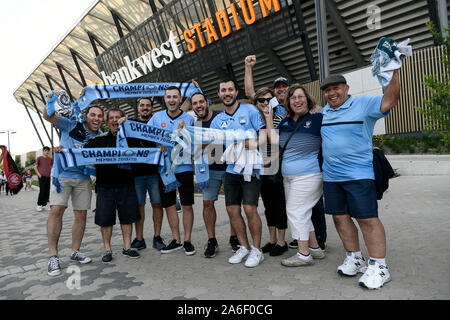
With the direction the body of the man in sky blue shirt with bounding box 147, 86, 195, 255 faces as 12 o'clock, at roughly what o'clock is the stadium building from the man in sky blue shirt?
The stadium building is roughly at 7 o'clock from the man in sky blue shirt.

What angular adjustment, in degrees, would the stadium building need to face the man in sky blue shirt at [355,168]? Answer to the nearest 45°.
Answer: approximately 45° to its left

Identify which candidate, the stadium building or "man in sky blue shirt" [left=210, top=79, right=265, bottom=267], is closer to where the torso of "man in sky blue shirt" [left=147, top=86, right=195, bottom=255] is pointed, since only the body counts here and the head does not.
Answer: the man in sky blue shirt

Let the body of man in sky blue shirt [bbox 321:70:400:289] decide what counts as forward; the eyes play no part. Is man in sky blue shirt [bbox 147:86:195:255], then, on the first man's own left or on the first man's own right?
on the first man's own right

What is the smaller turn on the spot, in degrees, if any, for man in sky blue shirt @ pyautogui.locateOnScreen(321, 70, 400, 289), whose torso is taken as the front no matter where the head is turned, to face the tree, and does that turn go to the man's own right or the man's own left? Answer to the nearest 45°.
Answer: approximately 180°

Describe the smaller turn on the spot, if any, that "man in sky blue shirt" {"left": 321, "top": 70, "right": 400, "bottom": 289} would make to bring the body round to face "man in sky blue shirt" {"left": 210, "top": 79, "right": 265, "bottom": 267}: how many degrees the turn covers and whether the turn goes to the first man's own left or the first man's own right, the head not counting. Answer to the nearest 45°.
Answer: approximately 45° to the first man's own right

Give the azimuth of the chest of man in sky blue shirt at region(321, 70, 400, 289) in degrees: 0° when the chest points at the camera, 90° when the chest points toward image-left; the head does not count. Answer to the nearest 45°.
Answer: approximately 45°

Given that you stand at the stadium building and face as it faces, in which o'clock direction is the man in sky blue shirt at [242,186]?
The man in sky blue shirt is roughly at 11 o'clock from the stadium building.

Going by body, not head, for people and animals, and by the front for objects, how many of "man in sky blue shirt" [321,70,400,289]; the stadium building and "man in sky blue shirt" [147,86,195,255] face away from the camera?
0

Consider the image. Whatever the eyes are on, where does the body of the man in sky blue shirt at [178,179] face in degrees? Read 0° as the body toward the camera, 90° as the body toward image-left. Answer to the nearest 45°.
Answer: approximately 0°

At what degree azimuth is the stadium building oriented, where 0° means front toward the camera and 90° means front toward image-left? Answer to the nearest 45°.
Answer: approximately 45°

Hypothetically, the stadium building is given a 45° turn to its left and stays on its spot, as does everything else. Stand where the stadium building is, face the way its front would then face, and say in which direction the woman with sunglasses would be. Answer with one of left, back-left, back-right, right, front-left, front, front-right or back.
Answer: front

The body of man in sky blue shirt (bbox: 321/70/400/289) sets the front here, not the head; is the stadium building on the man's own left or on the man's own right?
on the man's own right

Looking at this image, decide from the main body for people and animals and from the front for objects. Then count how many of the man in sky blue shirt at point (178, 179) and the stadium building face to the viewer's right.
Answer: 0
